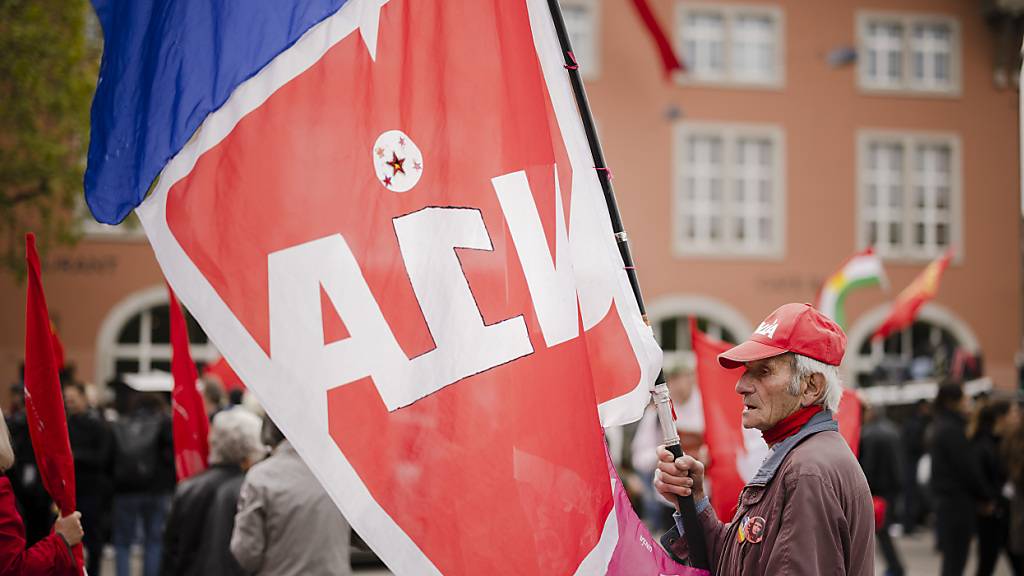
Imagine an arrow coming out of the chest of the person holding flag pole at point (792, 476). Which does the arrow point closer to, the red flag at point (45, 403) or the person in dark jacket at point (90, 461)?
the red flag

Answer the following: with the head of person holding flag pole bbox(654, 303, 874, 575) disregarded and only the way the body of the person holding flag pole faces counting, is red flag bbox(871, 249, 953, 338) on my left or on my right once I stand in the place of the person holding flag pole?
on my right

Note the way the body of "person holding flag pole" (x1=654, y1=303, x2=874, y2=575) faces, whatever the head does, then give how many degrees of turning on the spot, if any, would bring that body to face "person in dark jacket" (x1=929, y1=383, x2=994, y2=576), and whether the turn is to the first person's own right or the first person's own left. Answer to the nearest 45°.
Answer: approximately 90° to the first person's own right

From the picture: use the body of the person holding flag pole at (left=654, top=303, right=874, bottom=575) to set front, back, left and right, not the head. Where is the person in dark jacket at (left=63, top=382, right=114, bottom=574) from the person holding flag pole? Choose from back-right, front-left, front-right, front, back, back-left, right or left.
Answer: front-right

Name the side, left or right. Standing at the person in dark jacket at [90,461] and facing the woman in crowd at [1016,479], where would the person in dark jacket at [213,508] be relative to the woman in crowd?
right

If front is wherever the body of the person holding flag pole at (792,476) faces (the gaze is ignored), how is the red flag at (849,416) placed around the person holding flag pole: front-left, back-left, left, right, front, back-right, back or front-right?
right

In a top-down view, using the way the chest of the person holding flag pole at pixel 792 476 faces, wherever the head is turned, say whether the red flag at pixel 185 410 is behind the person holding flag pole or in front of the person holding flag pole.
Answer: in front

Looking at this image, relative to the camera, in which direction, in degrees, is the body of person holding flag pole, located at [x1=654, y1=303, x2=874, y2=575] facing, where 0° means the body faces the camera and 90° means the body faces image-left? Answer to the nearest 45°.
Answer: approximately 90°

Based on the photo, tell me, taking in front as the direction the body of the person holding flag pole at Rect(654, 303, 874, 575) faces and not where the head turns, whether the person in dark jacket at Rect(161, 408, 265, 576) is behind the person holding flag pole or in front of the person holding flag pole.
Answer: in front

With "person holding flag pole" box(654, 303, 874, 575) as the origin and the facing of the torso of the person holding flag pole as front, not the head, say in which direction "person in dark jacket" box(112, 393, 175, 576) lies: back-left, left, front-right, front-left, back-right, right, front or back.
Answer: front-right

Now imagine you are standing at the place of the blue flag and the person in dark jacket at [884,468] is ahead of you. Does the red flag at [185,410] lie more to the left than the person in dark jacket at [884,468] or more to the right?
left

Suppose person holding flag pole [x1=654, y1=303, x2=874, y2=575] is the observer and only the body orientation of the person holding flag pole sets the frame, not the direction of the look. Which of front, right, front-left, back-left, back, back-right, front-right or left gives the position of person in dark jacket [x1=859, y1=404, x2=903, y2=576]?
right

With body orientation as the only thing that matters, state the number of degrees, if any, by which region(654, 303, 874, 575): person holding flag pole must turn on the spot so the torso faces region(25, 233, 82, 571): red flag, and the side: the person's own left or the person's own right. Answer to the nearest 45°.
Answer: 0° — they already face it

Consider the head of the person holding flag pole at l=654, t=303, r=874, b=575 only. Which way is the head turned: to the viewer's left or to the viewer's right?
to the viewer's left

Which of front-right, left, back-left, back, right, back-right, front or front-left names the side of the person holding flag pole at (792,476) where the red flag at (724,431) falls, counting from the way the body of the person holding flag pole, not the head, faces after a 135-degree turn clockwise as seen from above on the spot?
front-left
